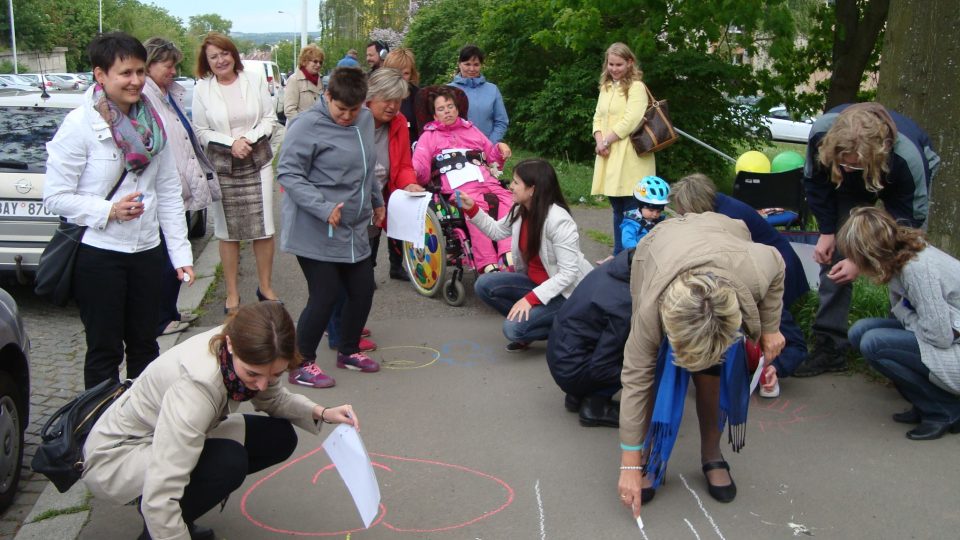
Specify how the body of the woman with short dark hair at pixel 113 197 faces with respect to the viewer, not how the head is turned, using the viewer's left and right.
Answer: facing the viewer and to the right of the viewer

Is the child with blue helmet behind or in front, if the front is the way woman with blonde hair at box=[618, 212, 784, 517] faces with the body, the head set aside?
behind

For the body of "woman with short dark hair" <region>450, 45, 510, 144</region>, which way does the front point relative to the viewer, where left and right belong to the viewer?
facing the viewer

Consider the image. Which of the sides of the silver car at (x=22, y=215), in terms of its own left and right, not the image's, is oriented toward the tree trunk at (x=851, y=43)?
right

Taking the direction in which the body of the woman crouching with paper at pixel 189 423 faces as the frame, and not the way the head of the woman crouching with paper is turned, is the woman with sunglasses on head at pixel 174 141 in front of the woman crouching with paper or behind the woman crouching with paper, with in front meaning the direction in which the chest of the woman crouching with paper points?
behind

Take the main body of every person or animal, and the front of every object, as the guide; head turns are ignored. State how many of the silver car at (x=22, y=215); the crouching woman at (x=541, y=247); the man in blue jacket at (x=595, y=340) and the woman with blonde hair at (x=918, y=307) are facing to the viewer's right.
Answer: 1

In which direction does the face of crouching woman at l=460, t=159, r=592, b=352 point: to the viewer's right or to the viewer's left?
to the viewer's left

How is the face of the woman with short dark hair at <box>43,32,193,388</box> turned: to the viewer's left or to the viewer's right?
to the viewer's right

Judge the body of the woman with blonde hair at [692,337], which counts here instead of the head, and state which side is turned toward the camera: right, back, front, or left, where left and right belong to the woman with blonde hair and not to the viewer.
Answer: front

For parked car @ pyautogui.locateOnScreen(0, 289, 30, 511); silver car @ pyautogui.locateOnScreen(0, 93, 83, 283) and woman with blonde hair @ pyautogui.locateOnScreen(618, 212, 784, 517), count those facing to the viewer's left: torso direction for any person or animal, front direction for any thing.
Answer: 0

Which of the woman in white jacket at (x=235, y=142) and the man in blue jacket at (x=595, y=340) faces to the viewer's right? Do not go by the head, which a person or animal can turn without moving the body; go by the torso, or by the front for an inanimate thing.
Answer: the man in blue jacket

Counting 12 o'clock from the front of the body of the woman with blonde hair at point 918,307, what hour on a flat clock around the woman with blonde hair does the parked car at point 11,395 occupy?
The parked car is roughly at 11 o'clock from the woman with blonde hair.

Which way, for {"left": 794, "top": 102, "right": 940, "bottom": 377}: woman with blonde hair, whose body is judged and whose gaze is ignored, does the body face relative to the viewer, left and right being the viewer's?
facing the viewer and to the left of the viewer

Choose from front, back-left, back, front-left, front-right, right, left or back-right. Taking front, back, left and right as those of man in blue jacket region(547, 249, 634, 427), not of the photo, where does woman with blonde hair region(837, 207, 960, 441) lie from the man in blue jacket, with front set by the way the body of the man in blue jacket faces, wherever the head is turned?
front

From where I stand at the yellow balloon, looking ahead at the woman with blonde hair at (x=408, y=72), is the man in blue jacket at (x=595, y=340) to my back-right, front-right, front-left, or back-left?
front-left
